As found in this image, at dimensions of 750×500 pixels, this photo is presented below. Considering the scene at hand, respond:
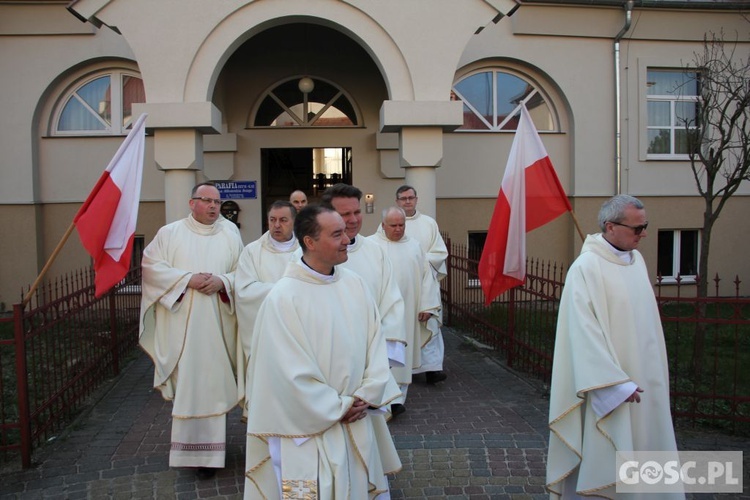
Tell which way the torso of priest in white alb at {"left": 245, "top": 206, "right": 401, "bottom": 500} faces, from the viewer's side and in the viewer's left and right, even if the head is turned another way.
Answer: facing the viewer and to the right of the viewer

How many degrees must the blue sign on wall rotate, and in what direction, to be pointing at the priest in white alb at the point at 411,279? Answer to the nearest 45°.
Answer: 0° — it already faces them

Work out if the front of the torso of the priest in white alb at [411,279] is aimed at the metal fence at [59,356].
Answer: no

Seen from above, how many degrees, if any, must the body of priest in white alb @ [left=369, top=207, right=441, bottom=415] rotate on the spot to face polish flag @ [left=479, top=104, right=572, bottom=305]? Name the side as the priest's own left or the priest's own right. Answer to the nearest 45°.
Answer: approximately 45° to the priest's own left

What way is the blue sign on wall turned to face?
toward the camera

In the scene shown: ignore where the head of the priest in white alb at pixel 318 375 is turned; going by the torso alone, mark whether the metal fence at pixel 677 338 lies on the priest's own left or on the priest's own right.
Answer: on the priest's own left

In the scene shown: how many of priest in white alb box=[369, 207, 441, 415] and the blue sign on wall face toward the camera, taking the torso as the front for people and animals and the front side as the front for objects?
2

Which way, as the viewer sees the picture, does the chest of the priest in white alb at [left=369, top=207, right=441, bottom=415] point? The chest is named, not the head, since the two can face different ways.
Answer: toward the camera

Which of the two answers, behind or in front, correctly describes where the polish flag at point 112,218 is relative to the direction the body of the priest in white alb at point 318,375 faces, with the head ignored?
behind

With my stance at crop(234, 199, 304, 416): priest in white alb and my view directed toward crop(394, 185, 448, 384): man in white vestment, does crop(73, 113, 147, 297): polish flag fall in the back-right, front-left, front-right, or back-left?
back-left

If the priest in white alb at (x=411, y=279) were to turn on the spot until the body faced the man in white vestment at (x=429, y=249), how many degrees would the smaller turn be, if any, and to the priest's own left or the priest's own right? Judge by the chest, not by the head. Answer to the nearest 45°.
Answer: approximately 180°

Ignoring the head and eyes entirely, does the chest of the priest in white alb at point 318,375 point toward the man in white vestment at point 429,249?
no

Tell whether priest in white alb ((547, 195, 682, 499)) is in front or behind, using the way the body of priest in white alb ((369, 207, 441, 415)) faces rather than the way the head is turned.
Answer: in front

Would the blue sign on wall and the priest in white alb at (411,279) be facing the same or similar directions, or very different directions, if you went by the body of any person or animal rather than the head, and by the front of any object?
same or similar directions

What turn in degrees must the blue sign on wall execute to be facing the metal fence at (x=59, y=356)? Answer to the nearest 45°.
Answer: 0° — it already faces it

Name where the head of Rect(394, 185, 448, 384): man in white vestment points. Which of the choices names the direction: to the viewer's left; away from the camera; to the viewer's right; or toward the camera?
toward the camera

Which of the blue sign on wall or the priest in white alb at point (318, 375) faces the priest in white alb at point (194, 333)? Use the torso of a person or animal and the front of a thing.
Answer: the blue sign on wall
